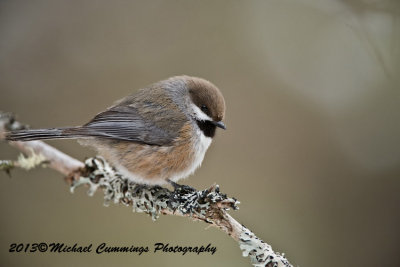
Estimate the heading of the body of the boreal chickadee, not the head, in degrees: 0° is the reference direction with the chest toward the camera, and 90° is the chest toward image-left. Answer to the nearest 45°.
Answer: approximately 270°
